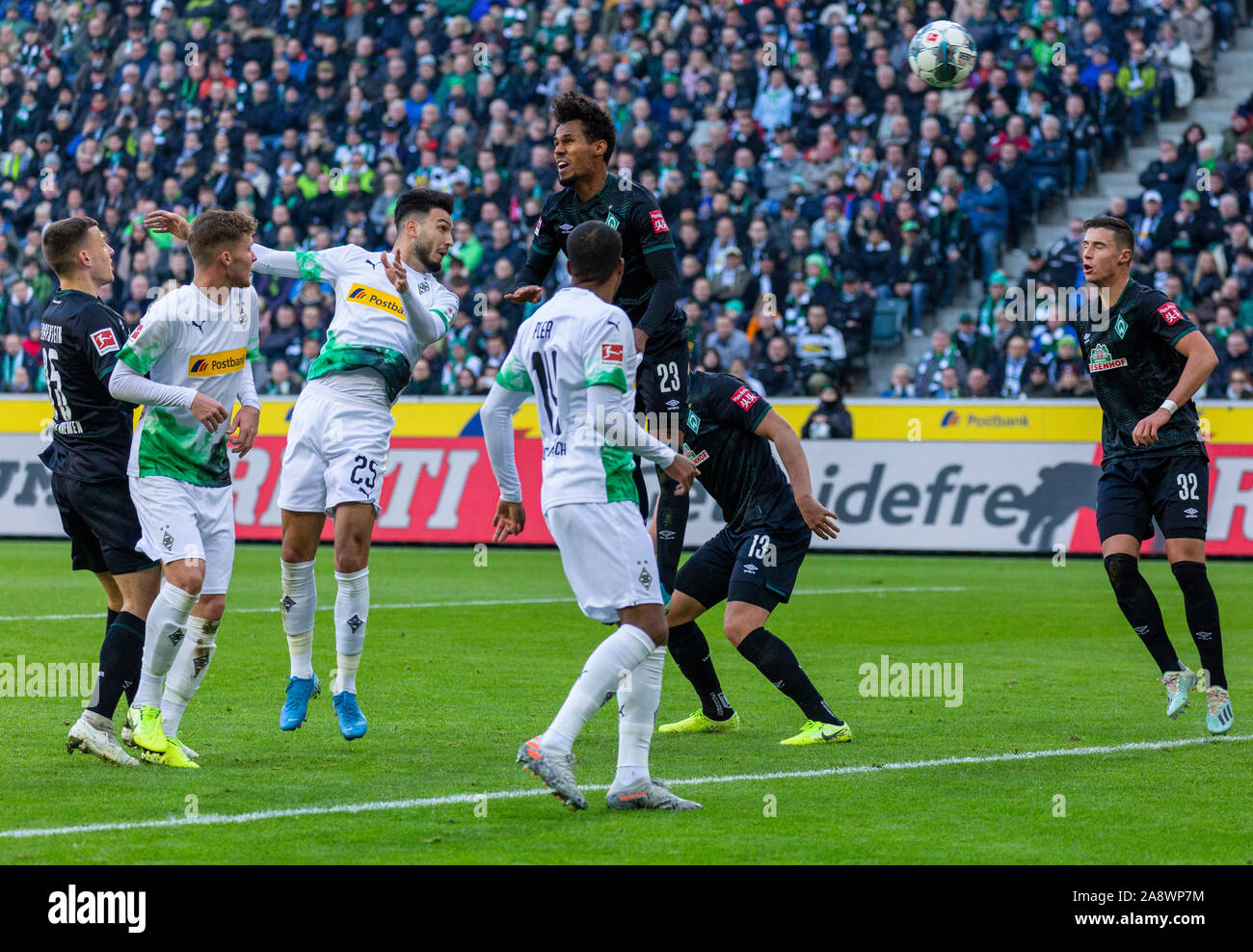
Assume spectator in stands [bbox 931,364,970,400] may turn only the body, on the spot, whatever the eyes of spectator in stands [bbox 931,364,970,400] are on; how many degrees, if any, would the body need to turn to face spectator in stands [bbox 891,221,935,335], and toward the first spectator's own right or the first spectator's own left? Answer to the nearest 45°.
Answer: approximately 180°

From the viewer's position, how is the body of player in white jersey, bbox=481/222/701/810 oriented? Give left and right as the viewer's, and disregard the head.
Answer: facing away from the viewer and to the right of the viewer

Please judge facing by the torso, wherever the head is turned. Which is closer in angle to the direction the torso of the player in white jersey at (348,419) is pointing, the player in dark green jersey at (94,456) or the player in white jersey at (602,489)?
the player in white jersey

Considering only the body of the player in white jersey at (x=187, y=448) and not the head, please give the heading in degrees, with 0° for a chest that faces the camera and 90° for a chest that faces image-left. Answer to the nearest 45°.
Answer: approximately 315°

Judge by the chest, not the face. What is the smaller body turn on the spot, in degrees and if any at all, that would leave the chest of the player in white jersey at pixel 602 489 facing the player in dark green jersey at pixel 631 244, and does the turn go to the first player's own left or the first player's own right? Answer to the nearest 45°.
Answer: approximately 45° to the first player's own left

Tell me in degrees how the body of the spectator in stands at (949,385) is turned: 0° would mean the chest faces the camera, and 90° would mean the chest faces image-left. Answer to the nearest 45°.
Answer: approximately 0°

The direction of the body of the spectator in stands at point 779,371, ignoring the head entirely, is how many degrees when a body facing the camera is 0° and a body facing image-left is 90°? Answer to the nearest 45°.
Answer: approximately 0°

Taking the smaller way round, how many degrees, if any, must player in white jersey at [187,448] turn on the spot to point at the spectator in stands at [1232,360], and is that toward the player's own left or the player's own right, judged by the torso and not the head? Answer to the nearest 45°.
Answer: approximately 90° to the player's own left

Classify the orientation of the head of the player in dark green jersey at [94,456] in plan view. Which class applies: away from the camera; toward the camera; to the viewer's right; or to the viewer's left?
to the viewer's right

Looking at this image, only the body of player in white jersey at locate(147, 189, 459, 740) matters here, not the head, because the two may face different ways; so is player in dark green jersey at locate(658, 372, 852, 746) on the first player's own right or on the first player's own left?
on the first player's own left
